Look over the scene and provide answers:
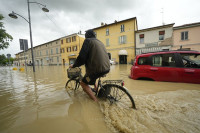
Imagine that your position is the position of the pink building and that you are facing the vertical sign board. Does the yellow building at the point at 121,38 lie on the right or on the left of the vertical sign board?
right

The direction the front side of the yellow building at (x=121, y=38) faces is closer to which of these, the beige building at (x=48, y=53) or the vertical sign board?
the vertical sign board

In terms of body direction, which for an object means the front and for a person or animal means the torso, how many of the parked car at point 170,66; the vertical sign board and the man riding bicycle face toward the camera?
1

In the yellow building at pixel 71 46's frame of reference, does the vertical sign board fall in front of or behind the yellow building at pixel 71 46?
in front

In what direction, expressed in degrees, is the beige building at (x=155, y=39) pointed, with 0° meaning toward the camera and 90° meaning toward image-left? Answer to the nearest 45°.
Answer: approximately 45°

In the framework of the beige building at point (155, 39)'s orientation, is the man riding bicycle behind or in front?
in front

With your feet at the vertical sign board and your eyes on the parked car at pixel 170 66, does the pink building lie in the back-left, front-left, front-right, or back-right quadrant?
front-left

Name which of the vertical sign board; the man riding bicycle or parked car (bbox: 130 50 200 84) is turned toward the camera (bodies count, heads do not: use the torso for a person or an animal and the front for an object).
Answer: the vertical sign board

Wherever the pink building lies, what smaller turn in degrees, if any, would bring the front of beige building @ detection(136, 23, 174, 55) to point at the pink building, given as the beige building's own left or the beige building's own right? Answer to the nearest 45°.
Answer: approximately 135° to the beige building's own left

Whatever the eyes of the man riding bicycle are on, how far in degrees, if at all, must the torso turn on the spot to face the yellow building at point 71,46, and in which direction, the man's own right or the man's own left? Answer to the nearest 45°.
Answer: approximately 45° to the man's own right

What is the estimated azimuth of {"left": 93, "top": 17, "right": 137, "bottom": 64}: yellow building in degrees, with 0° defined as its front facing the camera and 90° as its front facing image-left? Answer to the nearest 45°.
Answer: approximately 45°

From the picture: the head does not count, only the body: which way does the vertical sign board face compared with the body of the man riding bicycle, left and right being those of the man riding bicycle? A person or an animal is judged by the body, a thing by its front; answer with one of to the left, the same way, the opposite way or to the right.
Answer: the opposite way
